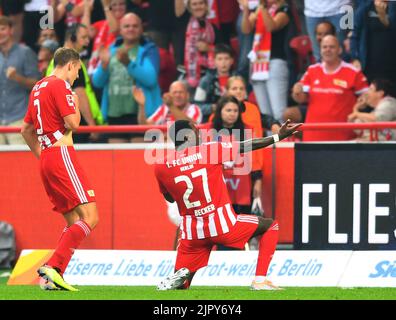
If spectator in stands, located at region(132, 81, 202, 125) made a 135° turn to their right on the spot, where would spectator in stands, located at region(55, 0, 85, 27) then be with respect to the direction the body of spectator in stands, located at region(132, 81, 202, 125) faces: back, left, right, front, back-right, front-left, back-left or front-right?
front

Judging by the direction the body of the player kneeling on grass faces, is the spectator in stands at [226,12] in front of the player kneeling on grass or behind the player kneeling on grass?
in front

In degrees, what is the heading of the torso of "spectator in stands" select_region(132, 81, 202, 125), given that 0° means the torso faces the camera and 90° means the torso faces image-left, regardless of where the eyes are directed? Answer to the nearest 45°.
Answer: approximately 0°

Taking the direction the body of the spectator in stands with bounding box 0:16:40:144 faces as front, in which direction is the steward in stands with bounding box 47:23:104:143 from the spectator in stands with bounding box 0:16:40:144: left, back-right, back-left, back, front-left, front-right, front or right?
front-left

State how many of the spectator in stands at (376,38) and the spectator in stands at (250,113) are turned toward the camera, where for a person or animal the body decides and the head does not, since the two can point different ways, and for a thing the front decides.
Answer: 2

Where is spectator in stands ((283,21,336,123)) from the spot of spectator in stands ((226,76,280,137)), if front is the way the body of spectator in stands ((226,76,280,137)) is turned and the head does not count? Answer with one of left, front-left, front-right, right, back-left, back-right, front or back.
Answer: back-left

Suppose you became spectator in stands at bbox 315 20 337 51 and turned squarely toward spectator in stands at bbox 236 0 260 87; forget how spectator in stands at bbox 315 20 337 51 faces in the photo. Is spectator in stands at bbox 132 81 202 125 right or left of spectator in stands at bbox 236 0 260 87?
left

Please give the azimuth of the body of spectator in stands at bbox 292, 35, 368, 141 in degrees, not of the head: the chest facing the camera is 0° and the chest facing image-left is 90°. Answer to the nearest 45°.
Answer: approximately 0°

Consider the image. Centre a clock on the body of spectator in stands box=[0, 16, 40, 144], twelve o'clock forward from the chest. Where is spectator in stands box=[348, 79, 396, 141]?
spectator in stands box=[348, 79, 396, 141] is roughly at 10 o'clock from spectator in stands box=[0, 16, 40, 144].

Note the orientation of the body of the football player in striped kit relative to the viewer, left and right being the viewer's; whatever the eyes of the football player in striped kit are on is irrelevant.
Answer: facing away from the viewer and to the right of the viewer

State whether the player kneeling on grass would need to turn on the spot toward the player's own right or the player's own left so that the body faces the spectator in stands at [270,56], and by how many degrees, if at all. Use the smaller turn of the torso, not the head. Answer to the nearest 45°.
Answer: approximately 45° to the player's own left

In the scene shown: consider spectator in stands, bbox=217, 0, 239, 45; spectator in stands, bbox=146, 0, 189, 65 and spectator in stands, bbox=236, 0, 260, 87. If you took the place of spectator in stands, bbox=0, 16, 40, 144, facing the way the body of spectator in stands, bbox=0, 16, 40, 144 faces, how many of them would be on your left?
3
